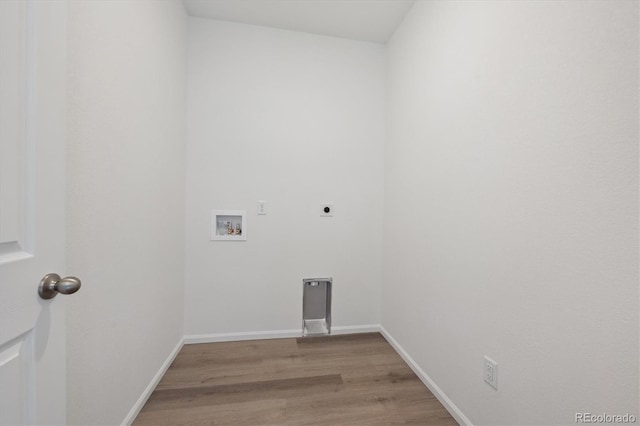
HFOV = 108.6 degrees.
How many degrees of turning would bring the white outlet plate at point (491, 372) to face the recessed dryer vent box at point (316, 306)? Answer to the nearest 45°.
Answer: approximately 45° to its right

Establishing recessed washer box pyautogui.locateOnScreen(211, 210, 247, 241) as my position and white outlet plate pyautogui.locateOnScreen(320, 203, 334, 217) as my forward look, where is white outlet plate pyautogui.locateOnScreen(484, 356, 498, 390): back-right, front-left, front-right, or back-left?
front-right

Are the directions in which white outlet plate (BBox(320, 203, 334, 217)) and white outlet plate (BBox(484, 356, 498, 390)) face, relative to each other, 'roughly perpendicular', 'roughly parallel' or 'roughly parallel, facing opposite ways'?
roughly perpendicular

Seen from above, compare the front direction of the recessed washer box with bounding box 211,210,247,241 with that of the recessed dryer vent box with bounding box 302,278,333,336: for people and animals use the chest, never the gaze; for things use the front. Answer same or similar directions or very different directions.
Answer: same or similar directions

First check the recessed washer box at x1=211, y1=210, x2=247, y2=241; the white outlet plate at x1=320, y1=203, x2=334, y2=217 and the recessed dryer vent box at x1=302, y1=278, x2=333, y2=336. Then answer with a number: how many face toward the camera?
3

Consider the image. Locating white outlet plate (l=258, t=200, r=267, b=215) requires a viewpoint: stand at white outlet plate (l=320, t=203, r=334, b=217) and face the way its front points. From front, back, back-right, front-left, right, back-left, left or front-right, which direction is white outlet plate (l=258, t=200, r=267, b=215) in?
right

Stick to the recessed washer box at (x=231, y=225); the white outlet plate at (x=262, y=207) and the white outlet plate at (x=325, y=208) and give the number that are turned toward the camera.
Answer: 3

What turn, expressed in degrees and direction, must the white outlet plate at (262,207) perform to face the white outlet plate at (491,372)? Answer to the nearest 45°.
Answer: approximately 45° to its left

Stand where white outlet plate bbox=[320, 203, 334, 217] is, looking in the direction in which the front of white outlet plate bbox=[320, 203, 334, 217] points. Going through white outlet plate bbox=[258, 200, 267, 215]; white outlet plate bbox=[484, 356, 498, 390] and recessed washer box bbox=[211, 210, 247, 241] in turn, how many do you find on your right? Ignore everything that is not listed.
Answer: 2

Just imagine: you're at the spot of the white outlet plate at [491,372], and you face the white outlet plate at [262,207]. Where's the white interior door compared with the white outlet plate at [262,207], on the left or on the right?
left

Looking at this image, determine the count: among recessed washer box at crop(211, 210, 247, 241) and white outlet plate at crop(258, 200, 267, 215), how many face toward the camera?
2

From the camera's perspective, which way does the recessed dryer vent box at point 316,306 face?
toward the camera

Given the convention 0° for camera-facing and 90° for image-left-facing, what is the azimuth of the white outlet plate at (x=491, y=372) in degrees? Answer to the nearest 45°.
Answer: approximately 45°

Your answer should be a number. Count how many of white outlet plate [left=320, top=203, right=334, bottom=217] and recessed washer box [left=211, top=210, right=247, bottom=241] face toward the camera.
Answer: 2

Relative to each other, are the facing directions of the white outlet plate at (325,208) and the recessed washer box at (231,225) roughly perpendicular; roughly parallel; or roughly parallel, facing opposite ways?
roughly parallel

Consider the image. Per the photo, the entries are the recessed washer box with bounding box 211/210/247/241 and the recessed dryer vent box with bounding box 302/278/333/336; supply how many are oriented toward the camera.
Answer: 2

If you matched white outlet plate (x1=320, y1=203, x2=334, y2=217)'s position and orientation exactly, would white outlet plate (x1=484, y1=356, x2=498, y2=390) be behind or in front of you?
in front

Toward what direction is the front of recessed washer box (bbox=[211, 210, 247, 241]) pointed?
toward the camera
